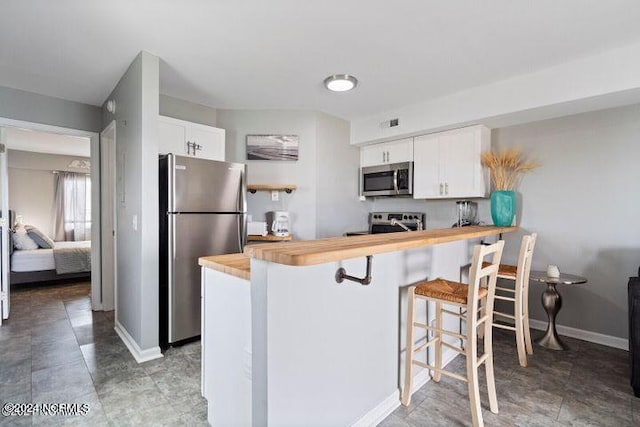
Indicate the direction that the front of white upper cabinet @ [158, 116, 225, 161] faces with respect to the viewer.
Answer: facing the viewer and to the right of the viewer

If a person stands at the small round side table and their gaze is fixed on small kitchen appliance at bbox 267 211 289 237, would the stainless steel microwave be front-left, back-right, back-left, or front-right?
front-right

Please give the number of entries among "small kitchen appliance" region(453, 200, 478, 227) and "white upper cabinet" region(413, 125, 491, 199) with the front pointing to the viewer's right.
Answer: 0

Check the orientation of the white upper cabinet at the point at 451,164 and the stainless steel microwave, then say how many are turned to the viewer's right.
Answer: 0

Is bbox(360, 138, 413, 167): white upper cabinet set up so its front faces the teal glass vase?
no

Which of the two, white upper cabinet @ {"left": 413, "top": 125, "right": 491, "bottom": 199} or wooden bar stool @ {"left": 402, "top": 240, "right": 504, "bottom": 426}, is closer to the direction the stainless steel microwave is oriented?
the wooden bar stool

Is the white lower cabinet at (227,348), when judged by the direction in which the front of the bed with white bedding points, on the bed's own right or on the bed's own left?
on the bed's own right

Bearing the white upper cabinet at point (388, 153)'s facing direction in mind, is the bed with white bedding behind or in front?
in front

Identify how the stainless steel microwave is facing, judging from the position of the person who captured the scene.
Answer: facing the viewer and to the left of the viewer

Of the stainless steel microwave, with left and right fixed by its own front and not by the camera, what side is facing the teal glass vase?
left

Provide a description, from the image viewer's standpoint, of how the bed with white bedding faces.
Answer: facing to the right of the viewer

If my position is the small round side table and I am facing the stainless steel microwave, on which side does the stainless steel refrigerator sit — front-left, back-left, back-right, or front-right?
front-left

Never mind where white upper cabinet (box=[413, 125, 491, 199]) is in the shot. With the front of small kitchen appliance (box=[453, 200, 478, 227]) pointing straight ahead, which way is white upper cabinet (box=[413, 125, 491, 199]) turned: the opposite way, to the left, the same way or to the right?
the same way

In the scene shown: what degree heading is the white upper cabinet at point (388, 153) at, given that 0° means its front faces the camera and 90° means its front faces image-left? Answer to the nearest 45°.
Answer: approximately 45°
